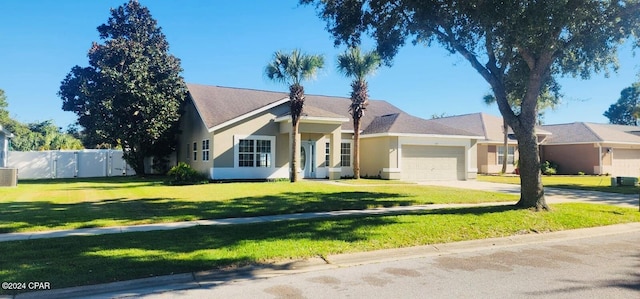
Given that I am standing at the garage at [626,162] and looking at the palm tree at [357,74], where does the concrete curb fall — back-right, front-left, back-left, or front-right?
front-left

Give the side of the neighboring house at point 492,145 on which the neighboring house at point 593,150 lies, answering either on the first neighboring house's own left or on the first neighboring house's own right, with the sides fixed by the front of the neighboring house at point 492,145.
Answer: on the first neighboring house's own left

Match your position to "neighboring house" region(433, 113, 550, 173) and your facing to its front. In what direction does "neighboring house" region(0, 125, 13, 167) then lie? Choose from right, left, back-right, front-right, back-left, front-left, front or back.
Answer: front-right

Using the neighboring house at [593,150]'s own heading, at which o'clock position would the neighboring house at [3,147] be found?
the neighboring house at [3,147] is roughly at 3 o'clock from the neighboring house at [593,150].

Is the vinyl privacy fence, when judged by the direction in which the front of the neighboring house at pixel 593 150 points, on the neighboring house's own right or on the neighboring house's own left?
on the neighboring house's own right

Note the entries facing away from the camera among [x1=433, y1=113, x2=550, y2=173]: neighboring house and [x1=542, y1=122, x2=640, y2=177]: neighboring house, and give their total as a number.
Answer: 0

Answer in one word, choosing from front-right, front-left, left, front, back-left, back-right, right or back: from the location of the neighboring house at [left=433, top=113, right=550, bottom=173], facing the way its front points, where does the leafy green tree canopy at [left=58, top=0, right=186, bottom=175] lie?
front-right

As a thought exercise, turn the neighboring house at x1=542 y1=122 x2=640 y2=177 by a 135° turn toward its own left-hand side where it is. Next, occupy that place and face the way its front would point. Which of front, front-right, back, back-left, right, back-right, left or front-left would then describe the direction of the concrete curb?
back

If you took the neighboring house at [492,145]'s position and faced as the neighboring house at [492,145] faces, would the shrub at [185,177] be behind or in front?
in front

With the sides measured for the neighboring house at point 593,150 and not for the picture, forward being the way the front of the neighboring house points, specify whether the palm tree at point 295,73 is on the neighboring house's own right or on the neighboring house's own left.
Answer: on the neighboring house's own right

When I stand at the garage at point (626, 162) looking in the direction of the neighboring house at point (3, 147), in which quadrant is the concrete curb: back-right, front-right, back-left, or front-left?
front-left

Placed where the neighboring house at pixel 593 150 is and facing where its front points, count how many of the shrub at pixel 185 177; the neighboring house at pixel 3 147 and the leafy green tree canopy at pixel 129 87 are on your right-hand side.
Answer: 3

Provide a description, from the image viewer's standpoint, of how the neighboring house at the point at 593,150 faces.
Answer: facing the viewer and to the right of the viewer

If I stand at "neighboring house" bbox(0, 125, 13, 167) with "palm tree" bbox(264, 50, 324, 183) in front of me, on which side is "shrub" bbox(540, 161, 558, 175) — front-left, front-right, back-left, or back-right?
front-left

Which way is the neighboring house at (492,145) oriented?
toward the camera

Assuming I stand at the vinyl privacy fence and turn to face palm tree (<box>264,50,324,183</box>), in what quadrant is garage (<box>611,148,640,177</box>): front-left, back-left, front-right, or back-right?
front-left

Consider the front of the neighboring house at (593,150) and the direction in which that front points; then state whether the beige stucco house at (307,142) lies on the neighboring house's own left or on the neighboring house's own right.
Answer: on the neighboring house's own right

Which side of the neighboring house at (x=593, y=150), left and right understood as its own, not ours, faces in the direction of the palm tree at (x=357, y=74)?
right

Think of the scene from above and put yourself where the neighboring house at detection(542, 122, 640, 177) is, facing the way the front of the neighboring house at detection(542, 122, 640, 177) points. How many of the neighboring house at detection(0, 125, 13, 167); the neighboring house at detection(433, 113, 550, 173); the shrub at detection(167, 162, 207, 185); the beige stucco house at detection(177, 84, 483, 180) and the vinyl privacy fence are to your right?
5
